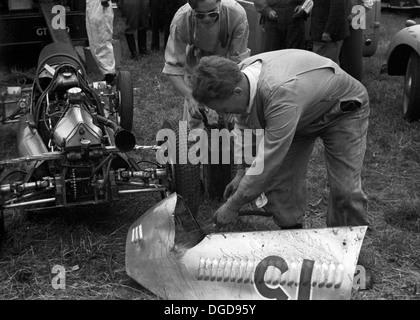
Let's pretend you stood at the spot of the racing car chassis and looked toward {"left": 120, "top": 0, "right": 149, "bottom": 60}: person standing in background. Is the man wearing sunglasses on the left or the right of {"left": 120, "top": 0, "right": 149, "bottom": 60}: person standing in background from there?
right

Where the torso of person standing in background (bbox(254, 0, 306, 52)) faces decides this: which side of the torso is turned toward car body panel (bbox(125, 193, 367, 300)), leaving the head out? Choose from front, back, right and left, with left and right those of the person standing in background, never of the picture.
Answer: front
